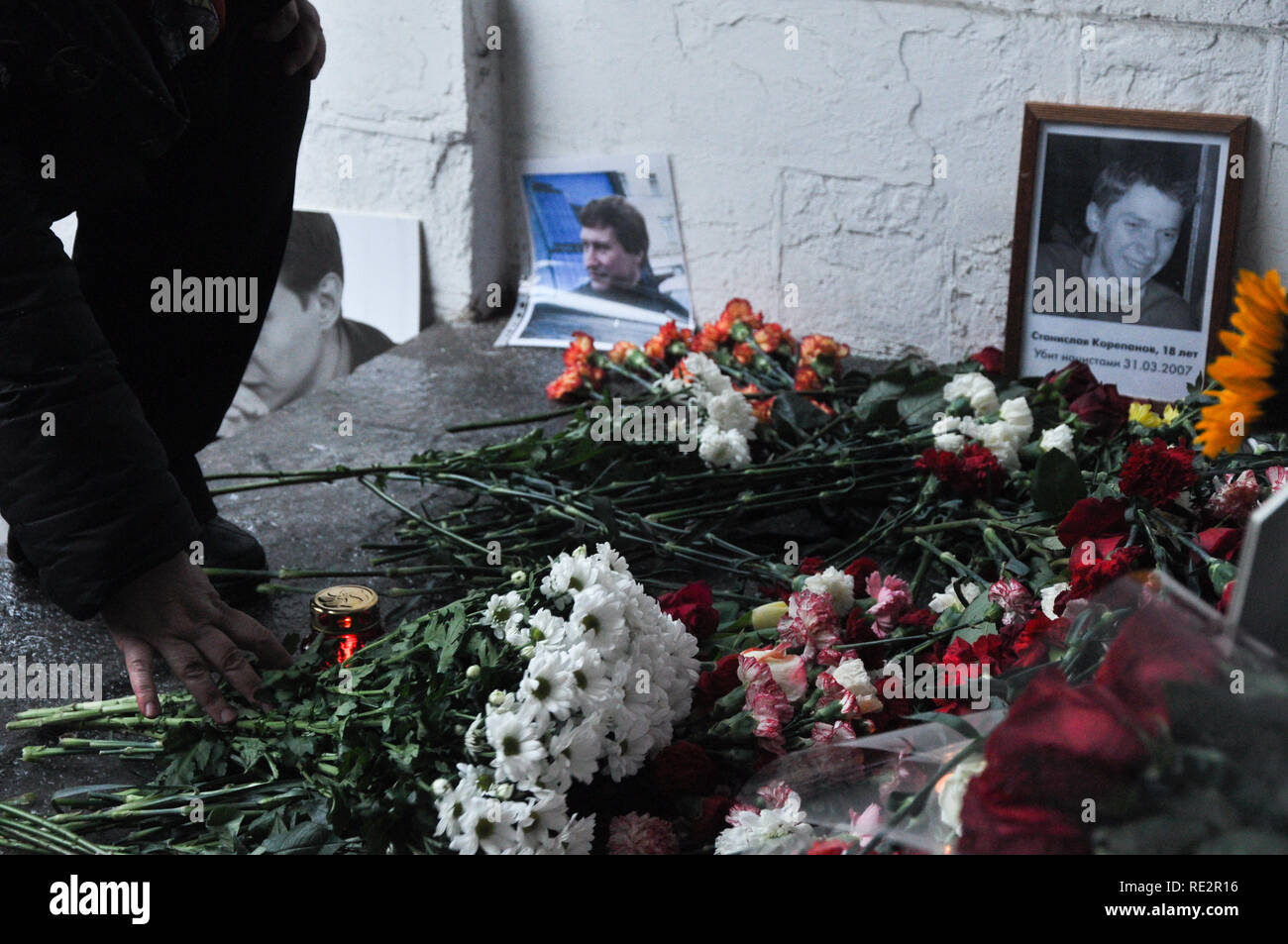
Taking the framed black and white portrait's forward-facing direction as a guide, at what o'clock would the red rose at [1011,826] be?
The red rose is roughly at 12 o'clock from the framed black and white portrait.

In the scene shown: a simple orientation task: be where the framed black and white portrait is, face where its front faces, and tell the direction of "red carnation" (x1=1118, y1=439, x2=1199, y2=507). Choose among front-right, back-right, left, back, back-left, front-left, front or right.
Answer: front

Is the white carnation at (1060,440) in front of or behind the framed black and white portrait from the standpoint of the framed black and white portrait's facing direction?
in front

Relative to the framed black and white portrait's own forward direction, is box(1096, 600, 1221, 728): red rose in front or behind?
in front

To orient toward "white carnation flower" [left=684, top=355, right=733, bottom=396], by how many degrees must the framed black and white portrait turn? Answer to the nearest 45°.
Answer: approximately 45° to its right

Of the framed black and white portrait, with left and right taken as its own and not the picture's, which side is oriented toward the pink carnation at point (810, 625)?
front

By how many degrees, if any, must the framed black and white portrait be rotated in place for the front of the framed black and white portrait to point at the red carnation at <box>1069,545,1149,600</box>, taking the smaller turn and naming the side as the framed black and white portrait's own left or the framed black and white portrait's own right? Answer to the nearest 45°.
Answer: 0° — it already faces it

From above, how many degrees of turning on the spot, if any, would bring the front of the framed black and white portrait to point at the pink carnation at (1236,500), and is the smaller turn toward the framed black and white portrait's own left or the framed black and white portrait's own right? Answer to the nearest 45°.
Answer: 0° — it already faces it

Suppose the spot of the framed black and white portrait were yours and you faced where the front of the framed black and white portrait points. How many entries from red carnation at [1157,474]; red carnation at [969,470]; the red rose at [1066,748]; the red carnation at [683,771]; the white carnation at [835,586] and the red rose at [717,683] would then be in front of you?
6

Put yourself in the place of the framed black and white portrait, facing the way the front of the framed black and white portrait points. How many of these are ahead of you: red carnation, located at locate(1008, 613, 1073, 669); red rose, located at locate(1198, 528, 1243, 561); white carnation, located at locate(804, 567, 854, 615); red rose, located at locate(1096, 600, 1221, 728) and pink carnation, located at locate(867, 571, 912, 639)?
5

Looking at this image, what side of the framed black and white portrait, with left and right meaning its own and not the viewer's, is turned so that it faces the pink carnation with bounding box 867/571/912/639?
front

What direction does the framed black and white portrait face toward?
toward the camera
